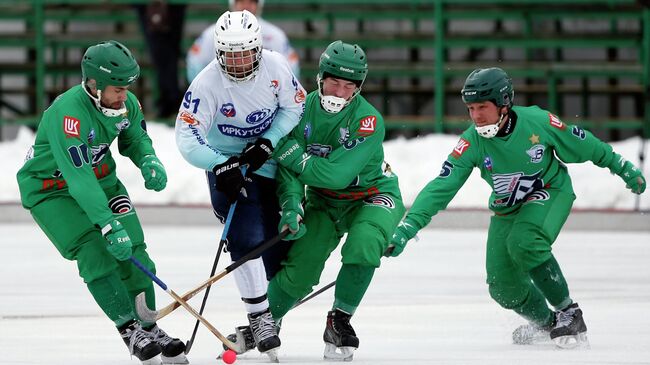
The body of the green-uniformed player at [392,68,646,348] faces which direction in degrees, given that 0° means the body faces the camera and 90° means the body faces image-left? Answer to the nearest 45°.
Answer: approximately 45°

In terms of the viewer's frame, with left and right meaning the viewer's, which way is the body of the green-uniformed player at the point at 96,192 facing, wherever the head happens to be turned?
facing the viewer and to the right of the viewer

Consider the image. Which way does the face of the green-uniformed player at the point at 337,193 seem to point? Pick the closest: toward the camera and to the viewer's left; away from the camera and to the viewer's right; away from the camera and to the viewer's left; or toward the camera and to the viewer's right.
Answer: toward the camera and to the viewer's left

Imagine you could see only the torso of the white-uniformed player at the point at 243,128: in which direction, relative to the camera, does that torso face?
toward the camera

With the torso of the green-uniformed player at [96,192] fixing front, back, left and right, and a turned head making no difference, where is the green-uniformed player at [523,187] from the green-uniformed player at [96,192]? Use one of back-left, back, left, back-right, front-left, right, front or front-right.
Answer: front-left

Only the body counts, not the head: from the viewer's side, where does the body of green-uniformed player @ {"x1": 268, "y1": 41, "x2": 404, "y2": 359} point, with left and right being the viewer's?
facing the viewer and to the left of the viewer

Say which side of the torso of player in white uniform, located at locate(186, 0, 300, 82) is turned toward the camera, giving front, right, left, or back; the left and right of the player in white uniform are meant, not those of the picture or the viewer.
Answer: front

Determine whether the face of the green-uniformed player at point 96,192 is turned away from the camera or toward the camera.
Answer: toward the camera

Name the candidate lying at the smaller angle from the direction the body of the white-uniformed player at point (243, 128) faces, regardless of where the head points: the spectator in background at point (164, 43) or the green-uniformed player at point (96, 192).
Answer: the green-uniformed player

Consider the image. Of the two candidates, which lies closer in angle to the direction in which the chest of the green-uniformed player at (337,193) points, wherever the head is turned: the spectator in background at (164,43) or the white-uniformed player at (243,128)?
the white-uniformed player

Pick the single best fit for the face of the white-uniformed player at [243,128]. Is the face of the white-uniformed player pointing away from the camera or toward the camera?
toward the camera

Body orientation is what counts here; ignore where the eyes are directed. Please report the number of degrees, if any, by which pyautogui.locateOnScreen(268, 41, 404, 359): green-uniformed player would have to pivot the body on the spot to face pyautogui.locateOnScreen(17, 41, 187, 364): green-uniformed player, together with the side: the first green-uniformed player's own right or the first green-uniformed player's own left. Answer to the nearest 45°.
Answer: approximately 45° to the first green-uniformed player's own right
